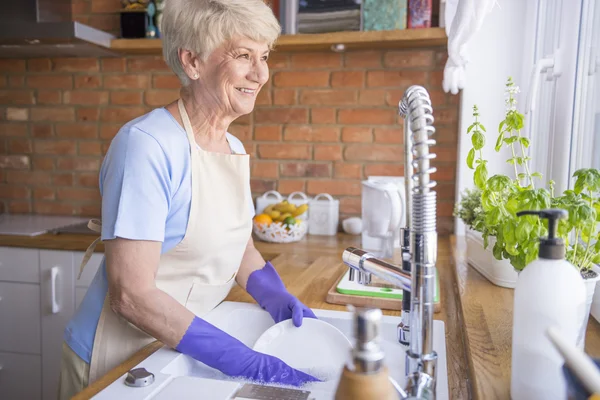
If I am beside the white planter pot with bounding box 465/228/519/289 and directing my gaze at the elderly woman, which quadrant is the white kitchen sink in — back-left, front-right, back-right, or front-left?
front-left

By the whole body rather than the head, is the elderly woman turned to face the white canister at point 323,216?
no

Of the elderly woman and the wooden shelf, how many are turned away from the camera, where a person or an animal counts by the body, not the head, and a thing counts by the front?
0

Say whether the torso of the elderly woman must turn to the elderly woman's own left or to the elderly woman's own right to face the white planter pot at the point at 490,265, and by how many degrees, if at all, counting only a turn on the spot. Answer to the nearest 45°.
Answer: approximately 45° to the elderly woman's own left

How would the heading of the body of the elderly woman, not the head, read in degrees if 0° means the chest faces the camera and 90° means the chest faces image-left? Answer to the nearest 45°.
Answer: approximately 315°

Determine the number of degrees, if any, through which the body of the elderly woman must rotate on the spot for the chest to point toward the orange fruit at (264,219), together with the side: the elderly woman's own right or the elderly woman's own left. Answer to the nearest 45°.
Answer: approximately 135° to the elderly woman's own left

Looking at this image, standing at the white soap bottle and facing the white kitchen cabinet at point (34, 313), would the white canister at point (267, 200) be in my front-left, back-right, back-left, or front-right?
front-right

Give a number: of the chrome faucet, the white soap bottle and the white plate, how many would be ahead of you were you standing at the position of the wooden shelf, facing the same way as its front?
3

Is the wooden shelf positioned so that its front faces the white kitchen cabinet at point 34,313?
no

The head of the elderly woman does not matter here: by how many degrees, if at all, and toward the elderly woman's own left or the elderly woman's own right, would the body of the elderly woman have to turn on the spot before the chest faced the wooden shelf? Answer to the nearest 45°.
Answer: approximately 90° to the elderly woman's own left

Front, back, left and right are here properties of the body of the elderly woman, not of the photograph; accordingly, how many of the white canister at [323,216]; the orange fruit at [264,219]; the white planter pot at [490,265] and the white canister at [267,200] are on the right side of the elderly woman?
0

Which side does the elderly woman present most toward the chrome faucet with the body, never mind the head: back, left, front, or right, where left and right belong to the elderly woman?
front

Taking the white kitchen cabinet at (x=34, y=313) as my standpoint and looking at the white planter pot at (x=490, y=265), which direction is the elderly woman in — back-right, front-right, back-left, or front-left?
front-right

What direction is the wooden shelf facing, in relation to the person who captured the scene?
facing the viewer

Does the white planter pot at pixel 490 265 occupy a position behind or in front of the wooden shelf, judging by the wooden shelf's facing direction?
in front

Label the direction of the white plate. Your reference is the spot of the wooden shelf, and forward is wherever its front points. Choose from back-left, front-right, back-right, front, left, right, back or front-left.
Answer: front

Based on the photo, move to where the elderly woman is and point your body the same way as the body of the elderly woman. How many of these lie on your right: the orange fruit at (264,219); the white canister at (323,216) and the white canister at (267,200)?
0

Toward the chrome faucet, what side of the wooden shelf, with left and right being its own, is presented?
front
